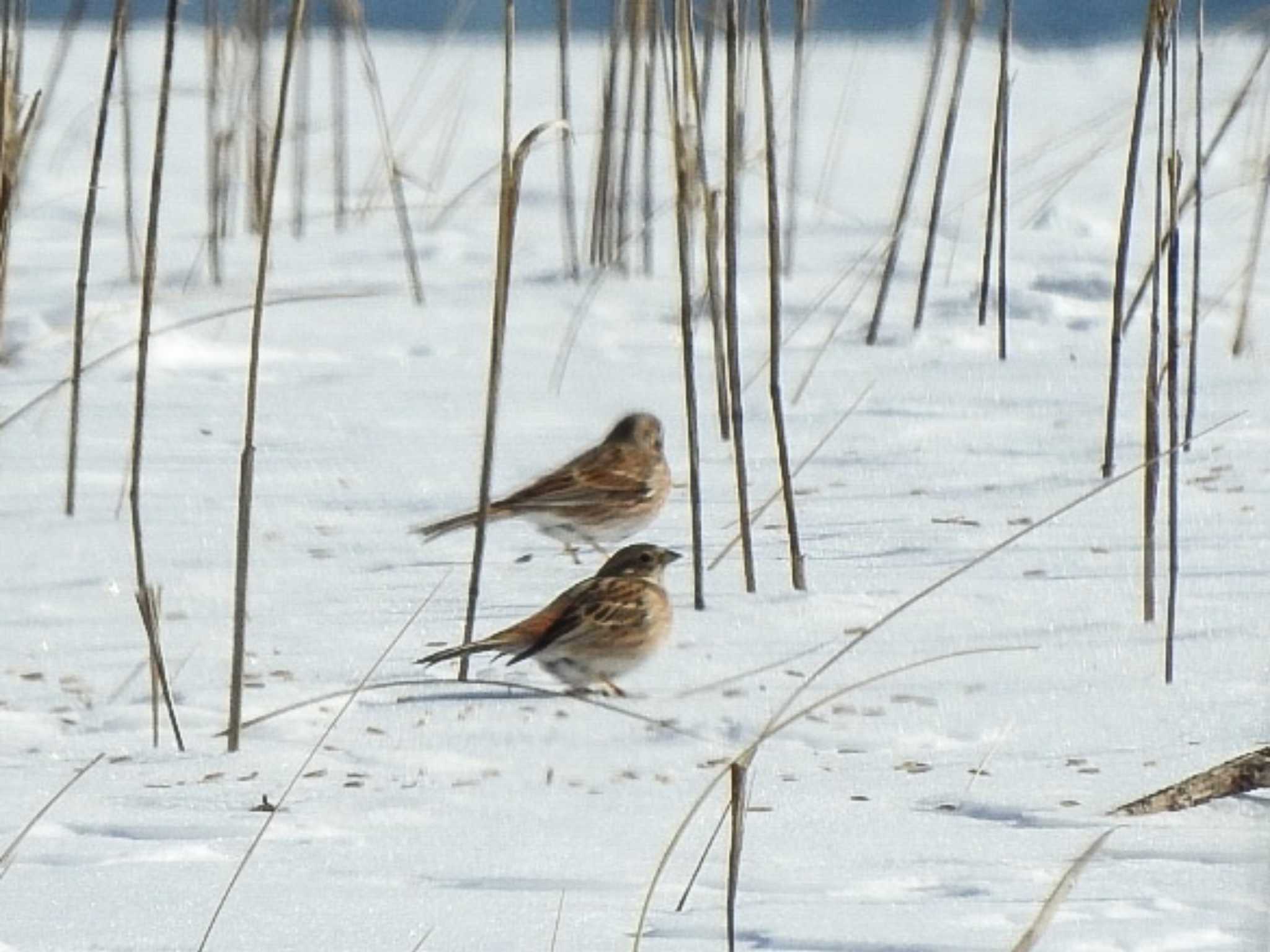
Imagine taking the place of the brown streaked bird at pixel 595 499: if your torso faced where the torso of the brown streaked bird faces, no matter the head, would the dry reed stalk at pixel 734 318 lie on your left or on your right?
on your right

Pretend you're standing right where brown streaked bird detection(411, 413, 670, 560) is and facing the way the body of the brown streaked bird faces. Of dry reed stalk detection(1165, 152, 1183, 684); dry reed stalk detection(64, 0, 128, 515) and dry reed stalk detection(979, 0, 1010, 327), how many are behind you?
1

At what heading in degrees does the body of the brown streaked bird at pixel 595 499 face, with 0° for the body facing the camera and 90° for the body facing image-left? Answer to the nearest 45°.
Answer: approximately 270°

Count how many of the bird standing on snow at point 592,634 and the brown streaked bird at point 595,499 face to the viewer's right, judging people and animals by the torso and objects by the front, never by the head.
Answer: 2

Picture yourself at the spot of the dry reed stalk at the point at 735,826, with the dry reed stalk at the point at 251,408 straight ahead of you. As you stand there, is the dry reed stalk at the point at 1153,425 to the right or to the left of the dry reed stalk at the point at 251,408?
right

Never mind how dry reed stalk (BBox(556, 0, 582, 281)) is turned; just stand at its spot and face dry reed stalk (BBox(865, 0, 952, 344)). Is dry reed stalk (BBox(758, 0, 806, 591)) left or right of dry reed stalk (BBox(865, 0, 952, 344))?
right

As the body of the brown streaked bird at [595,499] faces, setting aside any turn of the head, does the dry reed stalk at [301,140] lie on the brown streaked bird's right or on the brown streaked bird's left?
on the brown streaked bird's left

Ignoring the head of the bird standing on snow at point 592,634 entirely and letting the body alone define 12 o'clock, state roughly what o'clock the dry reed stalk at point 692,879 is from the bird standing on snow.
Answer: The dry reed stalk is roughly at 3 o'clock from the bird standing on snow.

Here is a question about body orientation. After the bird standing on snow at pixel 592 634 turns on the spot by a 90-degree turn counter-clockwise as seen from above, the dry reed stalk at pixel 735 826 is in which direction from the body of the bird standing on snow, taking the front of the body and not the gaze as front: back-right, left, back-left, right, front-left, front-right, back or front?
back

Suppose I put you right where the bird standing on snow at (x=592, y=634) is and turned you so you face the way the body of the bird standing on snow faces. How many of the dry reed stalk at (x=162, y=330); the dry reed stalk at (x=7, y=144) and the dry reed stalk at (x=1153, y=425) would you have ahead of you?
1

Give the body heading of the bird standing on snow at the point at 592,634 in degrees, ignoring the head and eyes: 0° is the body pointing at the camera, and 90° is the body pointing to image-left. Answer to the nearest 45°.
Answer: approximately 270°
